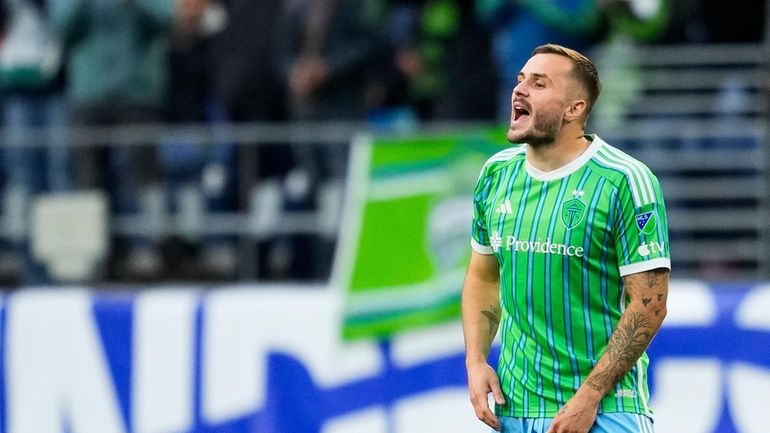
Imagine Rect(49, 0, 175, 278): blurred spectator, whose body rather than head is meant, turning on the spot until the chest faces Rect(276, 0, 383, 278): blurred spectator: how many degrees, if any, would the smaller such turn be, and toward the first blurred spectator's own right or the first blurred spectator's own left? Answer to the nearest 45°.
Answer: approximately 90° to the first blurred spectator's own left

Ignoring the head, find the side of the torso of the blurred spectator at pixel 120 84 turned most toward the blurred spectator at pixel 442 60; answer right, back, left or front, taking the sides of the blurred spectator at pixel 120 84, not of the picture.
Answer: left

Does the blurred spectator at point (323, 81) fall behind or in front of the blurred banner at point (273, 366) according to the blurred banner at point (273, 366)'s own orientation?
behind

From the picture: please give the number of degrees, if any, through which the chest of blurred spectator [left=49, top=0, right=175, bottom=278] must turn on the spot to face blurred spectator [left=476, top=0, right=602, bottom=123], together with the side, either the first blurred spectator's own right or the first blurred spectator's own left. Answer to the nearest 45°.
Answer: approximately 45° to the first blurred spectator's own left

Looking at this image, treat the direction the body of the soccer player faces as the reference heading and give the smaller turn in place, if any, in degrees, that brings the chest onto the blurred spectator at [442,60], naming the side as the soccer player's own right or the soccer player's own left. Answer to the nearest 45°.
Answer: approximately 135° to the soccer player's own right

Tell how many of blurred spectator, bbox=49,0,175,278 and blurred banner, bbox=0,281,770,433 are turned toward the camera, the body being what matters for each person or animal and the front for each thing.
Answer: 2

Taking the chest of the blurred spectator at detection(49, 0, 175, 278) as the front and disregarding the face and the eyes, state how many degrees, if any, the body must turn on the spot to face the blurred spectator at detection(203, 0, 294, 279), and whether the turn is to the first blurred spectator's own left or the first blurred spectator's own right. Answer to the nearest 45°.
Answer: approximately 90° to the first blurred spectator's own left

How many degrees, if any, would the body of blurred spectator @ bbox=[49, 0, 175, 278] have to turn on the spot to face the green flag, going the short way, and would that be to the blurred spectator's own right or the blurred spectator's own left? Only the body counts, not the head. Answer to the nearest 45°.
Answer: approximately 45° to the blurred spectator's own left

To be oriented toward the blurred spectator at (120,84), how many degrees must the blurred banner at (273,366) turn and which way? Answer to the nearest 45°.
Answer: approximately 135° to its right

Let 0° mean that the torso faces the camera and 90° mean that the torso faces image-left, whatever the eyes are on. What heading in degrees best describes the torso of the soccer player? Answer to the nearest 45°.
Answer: approximately 45°

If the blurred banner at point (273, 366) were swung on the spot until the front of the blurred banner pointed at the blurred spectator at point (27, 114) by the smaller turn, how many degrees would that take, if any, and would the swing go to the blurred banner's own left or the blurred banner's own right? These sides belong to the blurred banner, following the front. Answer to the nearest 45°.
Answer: approximately 135° to the blurred banner's own right

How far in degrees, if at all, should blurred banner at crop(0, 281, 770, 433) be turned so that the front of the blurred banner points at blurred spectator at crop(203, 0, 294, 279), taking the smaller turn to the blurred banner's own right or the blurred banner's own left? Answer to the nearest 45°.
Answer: approximately 180°
